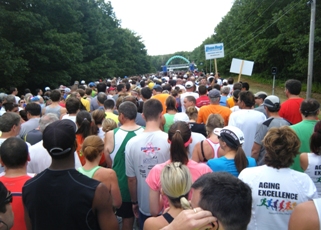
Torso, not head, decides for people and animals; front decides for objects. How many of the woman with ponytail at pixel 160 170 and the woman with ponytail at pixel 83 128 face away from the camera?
2

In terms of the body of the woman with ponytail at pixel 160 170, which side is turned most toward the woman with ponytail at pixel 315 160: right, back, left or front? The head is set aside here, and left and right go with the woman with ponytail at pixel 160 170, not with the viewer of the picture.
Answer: right

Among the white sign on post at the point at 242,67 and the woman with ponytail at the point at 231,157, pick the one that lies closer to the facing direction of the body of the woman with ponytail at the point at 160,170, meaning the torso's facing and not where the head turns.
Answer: the white sign on post

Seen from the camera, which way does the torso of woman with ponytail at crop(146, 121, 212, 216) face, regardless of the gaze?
away from the camera

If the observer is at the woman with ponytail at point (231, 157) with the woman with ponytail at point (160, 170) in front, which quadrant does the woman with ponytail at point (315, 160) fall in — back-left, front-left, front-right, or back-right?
back-left

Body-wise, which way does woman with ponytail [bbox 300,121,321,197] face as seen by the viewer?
away from the camera

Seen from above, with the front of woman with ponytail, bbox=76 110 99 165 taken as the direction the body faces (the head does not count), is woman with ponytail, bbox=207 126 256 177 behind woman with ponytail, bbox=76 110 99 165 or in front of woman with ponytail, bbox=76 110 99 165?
behind

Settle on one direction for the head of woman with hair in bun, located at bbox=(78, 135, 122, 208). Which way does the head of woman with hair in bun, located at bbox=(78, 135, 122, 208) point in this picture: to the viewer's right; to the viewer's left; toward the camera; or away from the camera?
away from the camera

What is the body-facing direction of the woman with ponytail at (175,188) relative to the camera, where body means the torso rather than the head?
away from the camera

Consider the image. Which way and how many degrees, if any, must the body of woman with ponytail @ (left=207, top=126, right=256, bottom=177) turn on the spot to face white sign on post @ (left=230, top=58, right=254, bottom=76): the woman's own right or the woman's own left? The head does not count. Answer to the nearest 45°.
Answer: approximately 45° to the woman's own right

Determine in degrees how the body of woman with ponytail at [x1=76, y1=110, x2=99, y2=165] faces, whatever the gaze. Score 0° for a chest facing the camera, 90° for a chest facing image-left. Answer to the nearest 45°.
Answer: approximately 180°

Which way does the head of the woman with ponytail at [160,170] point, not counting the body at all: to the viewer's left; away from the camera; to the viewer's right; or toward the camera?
away from the camera
